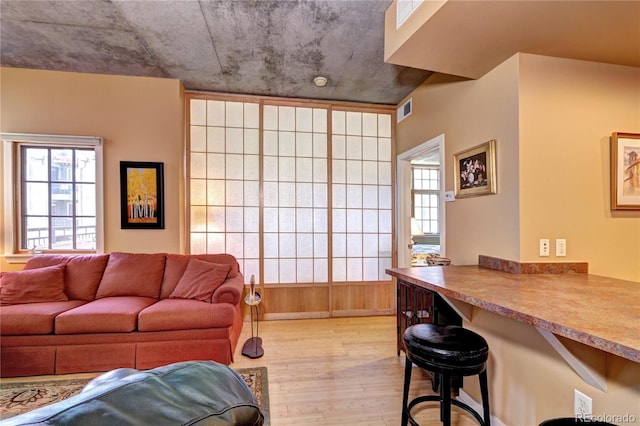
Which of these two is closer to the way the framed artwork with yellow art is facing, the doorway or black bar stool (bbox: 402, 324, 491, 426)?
the black bar stool

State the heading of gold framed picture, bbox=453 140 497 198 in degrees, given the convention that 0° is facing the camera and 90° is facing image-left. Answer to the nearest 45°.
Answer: approximately 45°

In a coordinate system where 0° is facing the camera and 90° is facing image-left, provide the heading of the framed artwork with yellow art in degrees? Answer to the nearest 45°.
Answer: approximately 0°

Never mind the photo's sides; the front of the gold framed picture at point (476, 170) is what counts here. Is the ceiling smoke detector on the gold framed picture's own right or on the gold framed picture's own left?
on the gold framed picture's own right

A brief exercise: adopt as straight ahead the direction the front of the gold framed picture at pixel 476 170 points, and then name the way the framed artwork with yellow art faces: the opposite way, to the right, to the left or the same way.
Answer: to the left

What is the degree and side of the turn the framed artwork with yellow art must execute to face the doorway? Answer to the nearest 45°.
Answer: approximately 90° to its left

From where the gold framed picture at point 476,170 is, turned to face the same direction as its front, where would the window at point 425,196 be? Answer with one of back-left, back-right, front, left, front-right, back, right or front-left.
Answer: back-right
